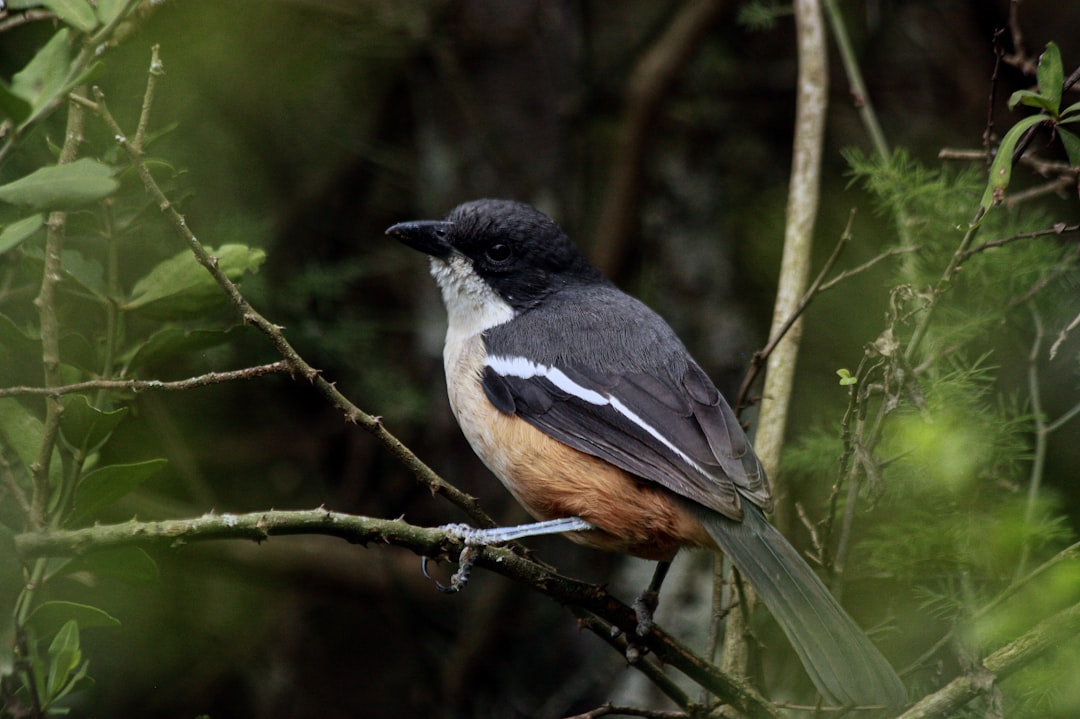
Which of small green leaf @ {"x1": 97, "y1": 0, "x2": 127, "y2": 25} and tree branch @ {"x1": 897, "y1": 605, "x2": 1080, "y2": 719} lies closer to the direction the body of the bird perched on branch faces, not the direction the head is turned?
the small green leaf

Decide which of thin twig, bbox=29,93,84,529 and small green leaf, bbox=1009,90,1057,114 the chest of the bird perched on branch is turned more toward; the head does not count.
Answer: the thin twig

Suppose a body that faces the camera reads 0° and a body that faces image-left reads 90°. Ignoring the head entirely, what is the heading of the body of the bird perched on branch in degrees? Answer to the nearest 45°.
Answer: approximately 90°

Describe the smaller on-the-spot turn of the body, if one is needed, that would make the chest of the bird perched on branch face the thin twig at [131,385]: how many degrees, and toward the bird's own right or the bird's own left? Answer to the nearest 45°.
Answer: approximately 45° to the bird's own left

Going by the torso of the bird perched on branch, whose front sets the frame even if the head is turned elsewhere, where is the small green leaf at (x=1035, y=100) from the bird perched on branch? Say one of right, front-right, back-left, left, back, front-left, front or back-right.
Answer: back-left

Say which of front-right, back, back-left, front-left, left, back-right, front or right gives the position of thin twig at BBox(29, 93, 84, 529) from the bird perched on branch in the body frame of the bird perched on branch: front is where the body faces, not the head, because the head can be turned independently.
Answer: front-left

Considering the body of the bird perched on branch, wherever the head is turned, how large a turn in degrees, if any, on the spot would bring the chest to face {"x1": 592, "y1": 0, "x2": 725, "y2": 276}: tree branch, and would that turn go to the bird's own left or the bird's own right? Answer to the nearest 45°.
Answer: approximately 90° to the bird's own right

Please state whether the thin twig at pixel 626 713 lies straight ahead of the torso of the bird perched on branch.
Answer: no
